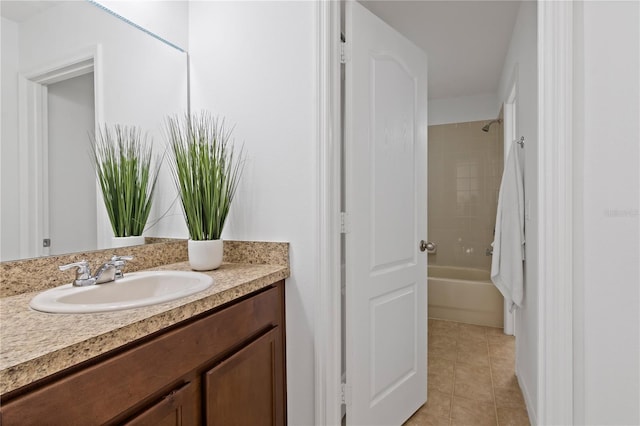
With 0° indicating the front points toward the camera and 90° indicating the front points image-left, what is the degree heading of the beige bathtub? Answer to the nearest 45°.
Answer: approximately 0°

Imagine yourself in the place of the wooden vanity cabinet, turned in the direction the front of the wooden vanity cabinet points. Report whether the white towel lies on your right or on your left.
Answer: on your left

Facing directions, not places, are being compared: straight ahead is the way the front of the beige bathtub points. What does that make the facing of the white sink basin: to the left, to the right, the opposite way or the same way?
to the left

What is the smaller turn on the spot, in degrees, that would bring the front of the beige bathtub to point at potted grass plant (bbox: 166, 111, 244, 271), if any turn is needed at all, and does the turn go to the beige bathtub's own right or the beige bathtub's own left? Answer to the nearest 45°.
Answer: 0° — it already faces it

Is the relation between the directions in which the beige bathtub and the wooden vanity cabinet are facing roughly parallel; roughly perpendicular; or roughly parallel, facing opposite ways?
roughly perpendicular

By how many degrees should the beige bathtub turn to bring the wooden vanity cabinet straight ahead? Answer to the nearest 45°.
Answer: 0° — it already faces it

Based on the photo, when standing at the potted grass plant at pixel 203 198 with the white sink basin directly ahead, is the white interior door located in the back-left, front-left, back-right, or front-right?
back-left

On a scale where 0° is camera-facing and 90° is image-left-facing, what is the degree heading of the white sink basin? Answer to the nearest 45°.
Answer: approximately 315°

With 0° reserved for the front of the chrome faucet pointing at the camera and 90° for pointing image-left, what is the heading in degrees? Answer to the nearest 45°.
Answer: approximately 315°

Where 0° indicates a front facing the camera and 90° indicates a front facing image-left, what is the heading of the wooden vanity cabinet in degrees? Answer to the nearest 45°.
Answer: approximately 315°
